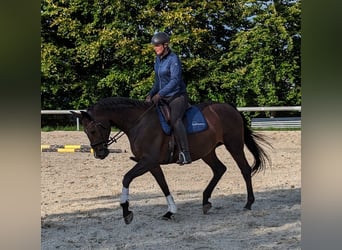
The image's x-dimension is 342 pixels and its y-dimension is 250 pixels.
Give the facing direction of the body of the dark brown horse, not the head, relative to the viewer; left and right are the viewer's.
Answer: facing to the left of the viewer
